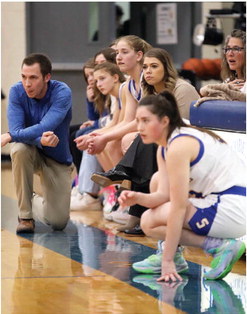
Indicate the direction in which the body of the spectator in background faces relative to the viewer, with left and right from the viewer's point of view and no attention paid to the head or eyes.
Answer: facing the viewer and to the left of the viewer
